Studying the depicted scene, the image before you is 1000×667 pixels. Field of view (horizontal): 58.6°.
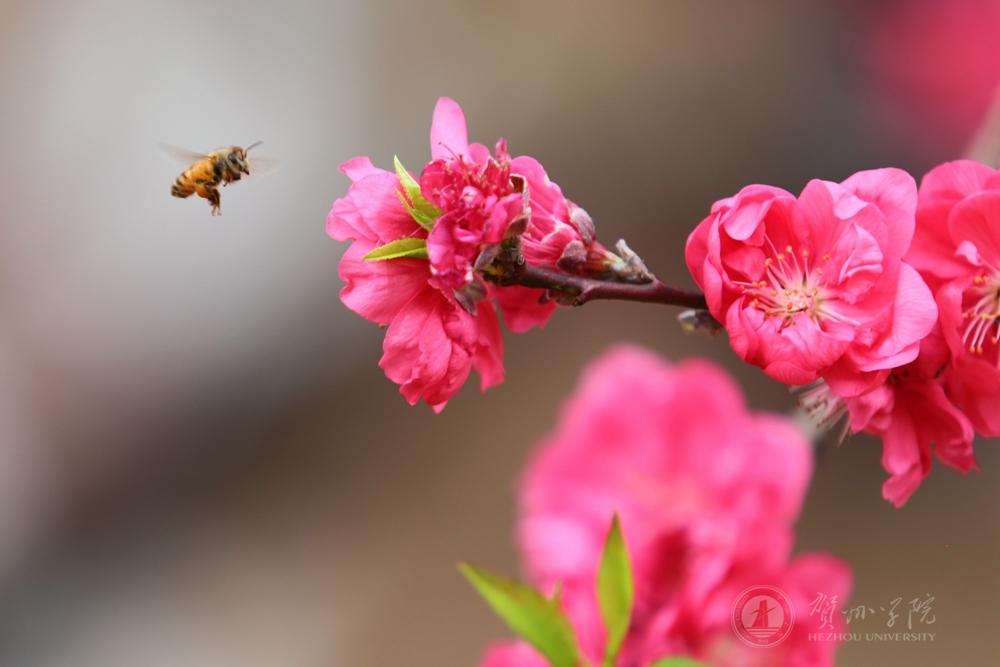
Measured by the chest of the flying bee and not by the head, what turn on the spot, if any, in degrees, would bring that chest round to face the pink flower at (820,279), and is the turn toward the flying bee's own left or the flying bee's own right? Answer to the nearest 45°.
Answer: approximately 45° to the flying bee's own right

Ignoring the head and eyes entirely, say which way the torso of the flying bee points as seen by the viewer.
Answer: to the viewer's right

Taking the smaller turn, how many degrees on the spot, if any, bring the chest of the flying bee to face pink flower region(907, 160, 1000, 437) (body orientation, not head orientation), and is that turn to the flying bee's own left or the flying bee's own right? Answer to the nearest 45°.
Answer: approximately 45° to the flying bee's own right
